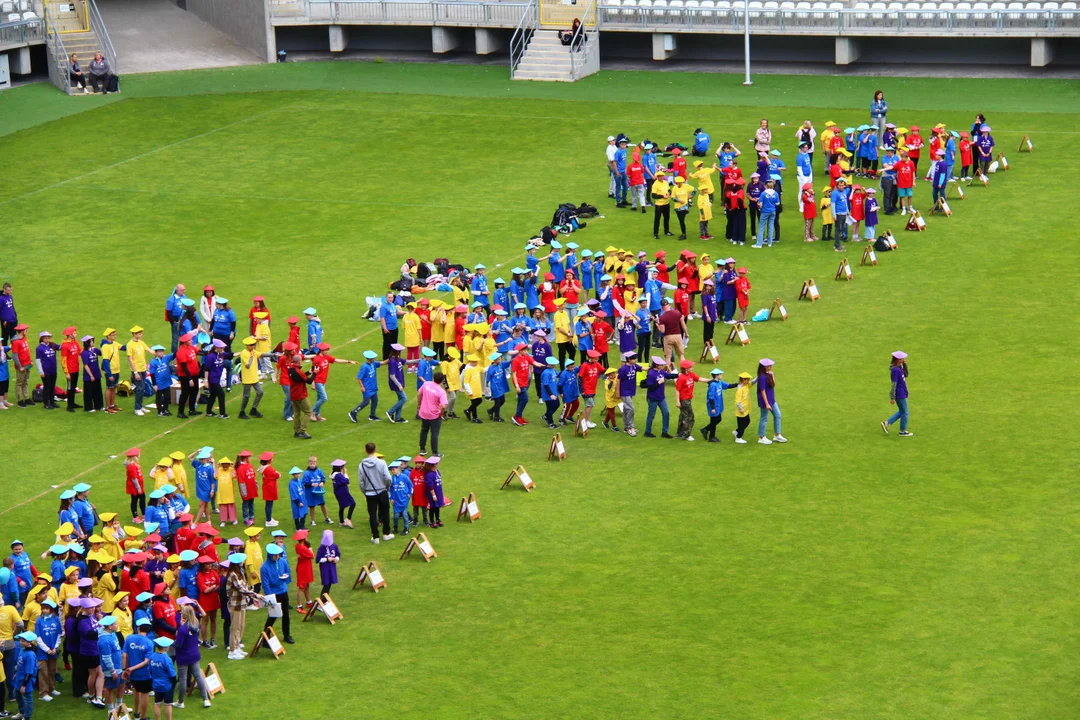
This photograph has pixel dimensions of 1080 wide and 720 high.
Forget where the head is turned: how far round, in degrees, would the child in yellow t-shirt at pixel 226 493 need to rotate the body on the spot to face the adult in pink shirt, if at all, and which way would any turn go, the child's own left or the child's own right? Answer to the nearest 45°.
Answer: approximately 135° to the child's own left

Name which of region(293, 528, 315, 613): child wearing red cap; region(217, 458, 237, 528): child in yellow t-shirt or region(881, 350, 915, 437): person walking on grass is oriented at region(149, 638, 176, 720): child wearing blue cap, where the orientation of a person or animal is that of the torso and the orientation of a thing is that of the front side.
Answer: the child in yellow t-shirt
